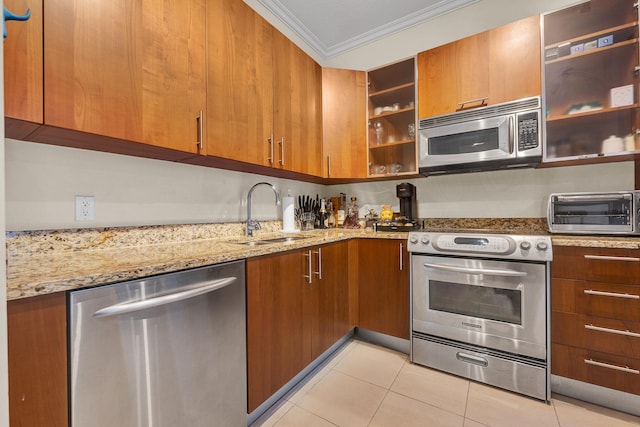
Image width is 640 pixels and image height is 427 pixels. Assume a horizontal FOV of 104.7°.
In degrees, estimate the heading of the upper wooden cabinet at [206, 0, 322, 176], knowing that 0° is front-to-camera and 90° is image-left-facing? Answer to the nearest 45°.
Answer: approximately 315°

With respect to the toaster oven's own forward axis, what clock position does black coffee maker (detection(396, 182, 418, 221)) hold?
The black coffee maker is roughly at 3 o'clock from the toaster oven.

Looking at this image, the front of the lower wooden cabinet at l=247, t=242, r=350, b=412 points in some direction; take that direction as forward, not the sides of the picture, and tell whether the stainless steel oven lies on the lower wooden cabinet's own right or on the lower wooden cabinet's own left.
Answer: on the lower wooden cabinet's own left

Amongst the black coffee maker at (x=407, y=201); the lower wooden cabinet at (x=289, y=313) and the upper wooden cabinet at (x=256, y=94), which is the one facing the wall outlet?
the black coffee maker

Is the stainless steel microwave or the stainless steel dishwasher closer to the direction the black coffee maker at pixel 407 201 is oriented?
the stainless steel dishwasher

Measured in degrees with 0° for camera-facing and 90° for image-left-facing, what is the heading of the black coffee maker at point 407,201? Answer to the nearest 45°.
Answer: approximately 45°

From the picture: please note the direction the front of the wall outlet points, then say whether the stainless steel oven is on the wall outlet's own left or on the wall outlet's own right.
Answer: on the wall outlet's own left
